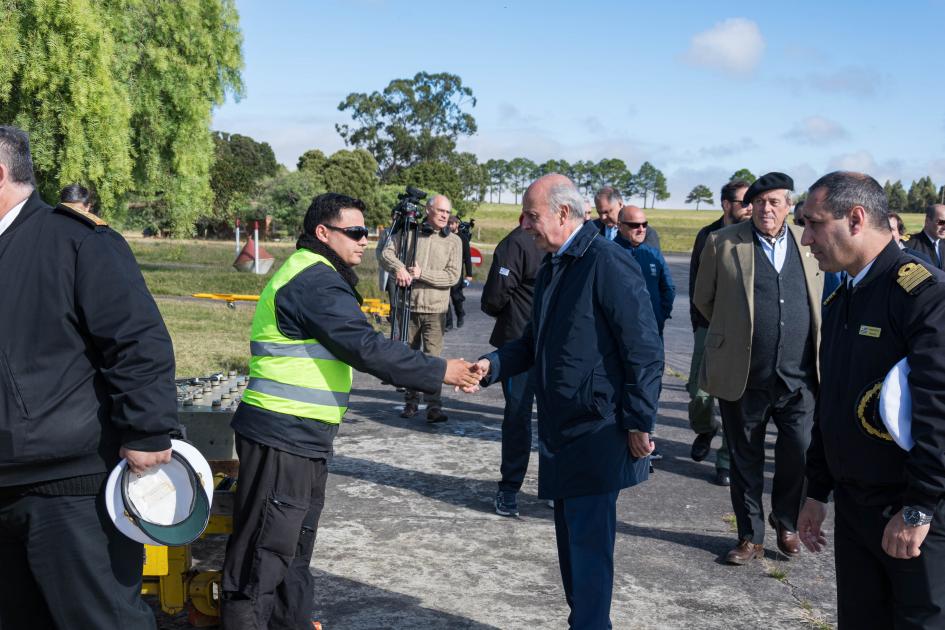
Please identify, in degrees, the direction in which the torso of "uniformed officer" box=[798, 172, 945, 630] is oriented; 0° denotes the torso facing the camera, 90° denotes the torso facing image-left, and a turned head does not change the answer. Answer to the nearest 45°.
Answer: approximately 45°

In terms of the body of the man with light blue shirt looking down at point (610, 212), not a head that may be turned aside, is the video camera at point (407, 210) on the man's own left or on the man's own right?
on the man's own right

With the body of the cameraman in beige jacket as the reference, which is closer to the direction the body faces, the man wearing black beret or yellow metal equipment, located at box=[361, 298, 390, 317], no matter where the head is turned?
the man wearing black beret

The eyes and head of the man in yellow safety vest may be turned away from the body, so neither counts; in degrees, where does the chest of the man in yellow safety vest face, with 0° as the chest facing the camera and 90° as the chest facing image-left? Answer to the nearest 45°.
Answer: approximately 270°

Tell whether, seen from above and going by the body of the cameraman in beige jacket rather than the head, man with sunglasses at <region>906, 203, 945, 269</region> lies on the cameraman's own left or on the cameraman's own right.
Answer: on the cameraman's own left

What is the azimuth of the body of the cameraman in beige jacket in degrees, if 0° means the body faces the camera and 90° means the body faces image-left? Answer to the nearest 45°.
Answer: approximately 0°

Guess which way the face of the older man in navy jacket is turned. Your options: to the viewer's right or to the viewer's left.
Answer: to the viewer's left

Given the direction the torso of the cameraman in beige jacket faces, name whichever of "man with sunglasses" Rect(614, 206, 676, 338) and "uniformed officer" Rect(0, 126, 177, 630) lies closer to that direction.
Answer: the uniformed officer
